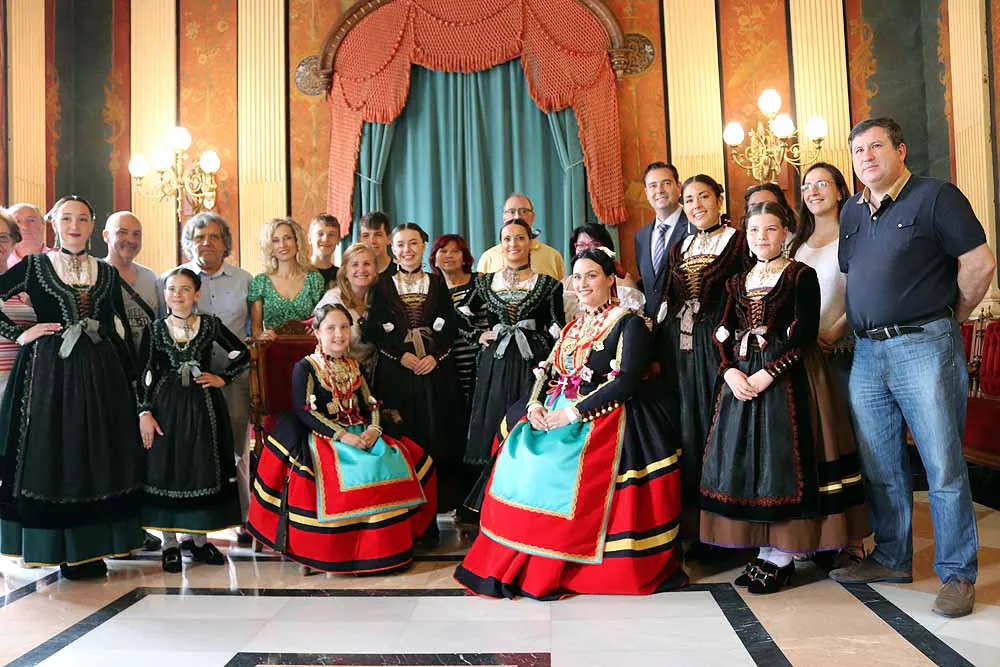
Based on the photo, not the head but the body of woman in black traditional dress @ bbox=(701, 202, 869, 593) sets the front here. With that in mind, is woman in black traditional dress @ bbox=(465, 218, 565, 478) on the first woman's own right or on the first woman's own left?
on the first woman's own right

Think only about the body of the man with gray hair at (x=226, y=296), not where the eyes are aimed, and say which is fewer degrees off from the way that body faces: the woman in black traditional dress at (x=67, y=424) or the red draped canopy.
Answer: the woman in black traditional dress

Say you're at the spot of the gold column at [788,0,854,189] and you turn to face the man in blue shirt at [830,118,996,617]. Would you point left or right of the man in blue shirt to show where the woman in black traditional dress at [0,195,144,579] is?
right

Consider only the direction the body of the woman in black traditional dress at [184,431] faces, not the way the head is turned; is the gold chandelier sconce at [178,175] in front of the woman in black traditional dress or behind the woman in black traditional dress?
behind

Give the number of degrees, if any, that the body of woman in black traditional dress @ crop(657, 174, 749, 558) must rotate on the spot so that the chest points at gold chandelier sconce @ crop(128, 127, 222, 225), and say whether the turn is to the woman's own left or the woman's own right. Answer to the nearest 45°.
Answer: approximately 90° to the woman's own right

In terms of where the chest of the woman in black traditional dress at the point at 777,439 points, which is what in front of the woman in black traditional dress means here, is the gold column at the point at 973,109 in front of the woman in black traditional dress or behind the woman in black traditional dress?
behind

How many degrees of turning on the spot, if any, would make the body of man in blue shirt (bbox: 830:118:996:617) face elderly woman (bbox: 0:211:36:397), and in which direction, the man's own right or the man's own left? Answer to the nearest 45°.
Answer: approximately 45° to the man's own right

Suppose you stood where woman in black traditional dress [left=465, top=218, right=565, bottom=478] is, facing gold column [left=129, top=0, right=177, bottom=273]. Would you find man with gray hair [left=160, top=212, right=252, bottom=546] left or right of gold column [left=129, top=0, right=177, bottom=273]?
left

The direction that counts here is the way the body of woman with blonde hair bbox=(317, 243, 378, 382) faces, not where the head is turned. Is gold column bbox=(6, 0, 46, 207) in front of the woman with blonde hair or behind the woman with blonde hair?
behind

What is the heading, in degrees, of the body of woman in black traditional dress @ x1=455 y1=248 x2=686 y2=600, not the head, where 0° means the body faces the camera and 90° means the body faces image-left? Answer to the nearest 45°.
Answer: approximately 45°
